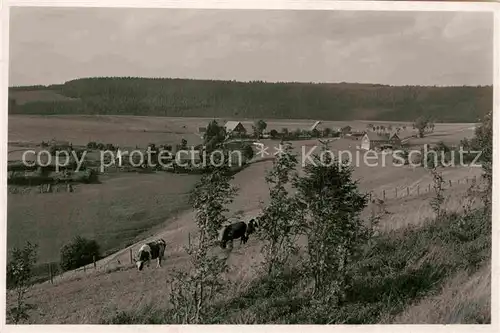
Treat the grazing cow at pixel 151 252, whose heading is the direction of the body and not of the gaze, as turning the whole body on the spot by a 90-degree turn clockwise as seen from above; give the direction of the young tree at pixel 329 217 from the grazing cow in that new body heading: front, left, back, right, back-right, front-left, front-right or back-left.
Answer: back-right

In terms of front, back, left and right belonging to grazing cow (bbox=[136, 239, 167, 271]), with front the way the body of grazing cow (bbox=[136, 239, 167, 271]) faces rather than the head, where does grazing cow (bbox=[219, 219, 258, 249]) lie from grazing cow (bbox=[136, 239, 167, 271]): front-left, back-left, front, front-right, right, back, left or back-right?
back-left

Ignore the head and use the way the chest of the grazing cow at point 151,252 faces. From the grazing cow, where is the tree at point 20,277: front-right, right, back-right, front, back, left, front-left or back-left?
front-right

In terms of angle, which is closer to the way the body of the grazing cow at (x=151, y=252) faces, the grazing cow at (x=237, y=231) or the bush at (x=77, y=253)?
the bush

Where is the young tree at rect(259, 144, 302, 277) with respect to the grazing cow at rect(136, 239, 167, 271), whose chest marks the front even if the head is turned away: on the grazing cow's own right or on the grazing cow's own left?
on the grazing cow's own left

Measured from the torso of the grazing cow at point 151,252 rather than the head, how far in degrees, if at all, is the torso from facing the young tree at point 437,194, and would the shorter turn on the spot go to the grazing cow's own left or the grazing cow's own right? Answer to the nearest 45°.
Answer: approximately 135° to the grazing cow's own left
